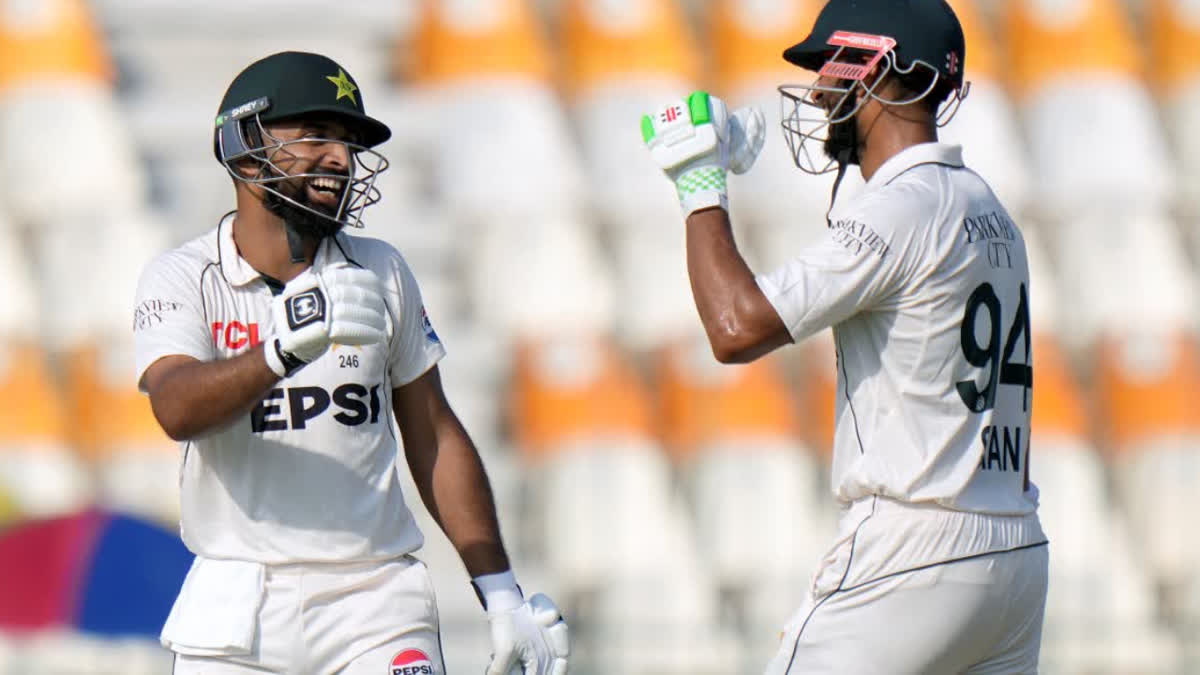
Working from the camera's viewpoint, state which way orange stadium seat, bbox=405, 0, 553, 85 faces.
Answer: facing the viewer

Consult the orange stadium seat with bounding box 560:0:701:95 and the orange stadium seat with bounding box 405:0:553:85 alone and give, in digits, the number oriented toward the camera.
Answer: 2

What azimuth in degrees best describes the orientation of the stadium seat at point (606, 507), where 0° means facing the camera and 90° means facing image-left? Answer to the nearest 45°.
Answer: approximately 315°

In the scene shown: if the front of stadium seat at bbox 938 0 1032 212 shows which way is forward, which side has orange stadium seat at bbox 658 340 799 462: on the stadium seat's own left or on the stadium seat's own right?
on the stadium seat's own right

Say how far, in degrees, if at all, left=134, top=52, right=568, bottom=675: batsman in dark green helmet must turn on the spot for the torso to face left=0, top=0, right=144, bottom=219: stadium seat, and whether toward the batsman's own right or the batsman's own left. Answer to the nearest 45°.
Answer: approximately 135° to the batsman's own left

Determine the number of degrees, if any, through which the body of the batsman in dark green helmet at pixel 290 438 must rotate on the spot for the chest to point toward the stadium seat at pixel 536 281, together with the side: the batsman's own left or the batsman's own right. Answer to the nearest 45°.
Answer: approximately 135° to the batsman's own left

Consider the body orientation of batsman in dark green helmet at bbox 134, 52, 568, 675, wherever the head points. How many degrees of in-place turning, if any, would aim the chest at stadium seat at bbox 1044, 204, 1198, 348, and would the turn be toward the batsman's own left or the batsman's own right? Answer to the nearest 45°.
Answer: approximately 90° to the batsman's own left

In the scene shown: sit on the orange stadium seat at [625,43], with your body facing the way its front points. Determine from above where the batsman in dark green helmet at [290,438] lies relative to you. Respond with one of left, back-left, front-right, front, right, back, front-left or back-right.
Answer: front

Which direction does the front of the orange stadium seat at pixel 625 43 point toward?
toward the camera

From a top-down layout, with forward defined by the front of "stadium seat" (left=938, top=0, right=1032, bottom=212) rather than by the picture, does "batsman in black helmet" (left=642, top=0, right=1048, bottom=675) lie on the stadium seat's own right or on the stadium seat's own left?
on the stadium seat's own right
